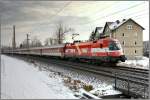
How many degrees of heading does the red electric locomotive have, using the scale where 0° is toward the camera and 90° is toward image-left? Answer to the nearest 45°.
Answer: approximately 315°

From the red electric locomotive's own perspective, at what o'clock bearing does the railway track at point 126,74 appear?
The railway track is roughly at 1 o'clock from the red electric locomotive.
